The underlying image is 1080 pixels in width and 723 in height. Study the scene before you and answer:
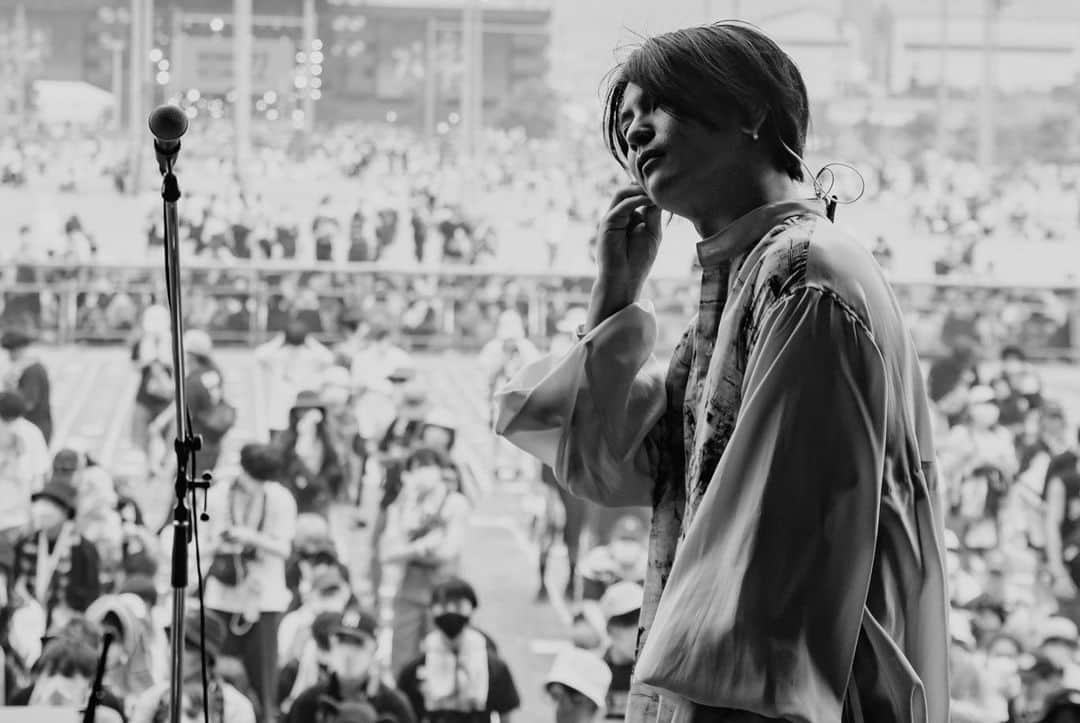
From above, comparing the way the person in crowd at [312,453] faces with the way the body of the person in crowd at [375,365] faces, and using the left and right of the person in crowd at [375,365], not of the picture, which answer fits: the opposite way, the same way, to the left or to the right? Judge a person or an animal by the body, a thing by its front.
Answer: the same way

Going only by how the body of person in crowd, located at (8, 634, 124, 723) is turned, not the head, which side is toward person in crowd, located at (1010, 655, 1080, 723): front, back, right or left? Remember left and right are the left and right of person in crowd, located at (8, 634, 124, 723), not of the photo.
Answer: left

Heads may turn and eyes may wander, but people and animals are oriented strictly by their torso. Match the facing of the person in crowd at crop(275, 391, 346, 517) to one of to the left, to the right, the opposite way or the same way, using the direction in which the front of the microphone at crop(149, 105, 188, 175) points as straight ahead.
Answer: the same way

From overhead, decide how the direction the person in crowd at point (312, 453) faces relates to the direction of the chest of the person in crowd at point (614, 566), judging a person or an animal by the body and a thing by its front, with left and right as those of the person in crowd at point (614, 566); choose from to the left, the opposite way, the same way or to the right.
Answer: the same way

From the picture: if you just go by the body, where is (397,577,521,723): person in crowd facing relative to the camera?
toward the camera

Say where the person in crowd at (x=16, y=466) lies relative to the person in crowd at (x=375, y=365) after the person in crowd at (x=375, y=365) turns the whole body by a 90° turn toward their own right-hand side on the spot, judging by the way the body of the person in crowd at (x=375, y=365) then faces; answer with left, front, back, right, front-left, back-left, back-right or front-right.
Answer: front-left

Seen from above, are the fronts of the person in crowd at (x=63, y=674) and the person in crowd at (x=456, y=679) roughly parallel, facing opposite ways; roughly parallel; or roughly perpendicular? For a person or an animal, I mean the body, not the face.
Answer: roughly parallel

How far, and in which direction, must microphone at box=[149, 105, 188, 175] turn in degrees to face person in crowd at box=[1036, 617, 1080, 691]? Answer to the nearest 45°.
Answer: approximately 135° to its left

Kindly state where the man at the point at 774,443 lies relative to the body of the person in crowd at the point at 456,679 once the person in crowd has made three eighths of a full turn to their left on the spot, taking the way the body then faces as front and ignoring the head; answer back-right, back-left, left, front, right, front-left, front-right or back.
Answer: back-right

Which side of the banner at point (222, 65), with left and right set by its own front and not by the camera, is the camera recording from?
front

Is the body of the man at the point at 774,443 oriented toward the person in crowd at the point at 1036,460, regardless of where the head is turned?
no

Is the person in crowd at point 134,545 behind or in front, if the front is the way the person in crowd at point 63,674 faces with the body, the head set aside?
behind

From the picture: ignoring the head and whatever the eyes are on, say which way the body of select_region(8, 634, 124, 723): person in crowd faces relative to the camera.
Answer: toward the camera

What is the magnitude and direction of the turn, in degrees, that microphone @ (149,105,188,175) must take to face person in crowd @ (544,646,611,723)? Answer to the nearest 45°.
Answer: approximately 135° to its left

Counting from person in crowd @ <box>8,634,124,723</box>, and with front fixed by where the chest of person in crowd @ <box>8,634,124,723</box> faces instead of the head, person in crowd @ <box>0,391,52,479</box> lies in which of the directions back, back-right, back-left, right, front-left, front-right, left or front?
back

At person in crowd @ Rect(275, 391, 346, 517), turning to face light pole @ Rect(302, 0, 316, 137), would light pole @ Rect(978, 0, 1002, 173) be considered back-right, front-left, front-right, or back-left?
front-right

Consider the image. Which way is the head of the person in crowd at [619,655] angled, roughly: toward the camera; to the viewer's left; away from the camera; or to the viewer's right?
toward the camera

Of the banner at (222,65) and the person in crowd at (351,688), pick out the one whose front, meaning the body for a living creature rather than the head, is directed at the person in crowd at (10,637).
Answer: the banner

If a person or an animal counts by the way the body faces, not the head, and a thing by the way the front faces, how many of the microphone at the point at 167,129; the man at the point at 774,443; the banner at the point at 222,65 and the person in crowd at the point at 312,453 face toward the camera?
3

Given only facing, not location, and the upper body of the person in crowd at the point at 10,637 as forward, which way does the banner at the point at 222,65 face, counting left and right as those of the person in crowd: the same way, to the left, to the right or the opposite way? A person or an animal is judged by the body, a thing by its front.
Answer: the same way
